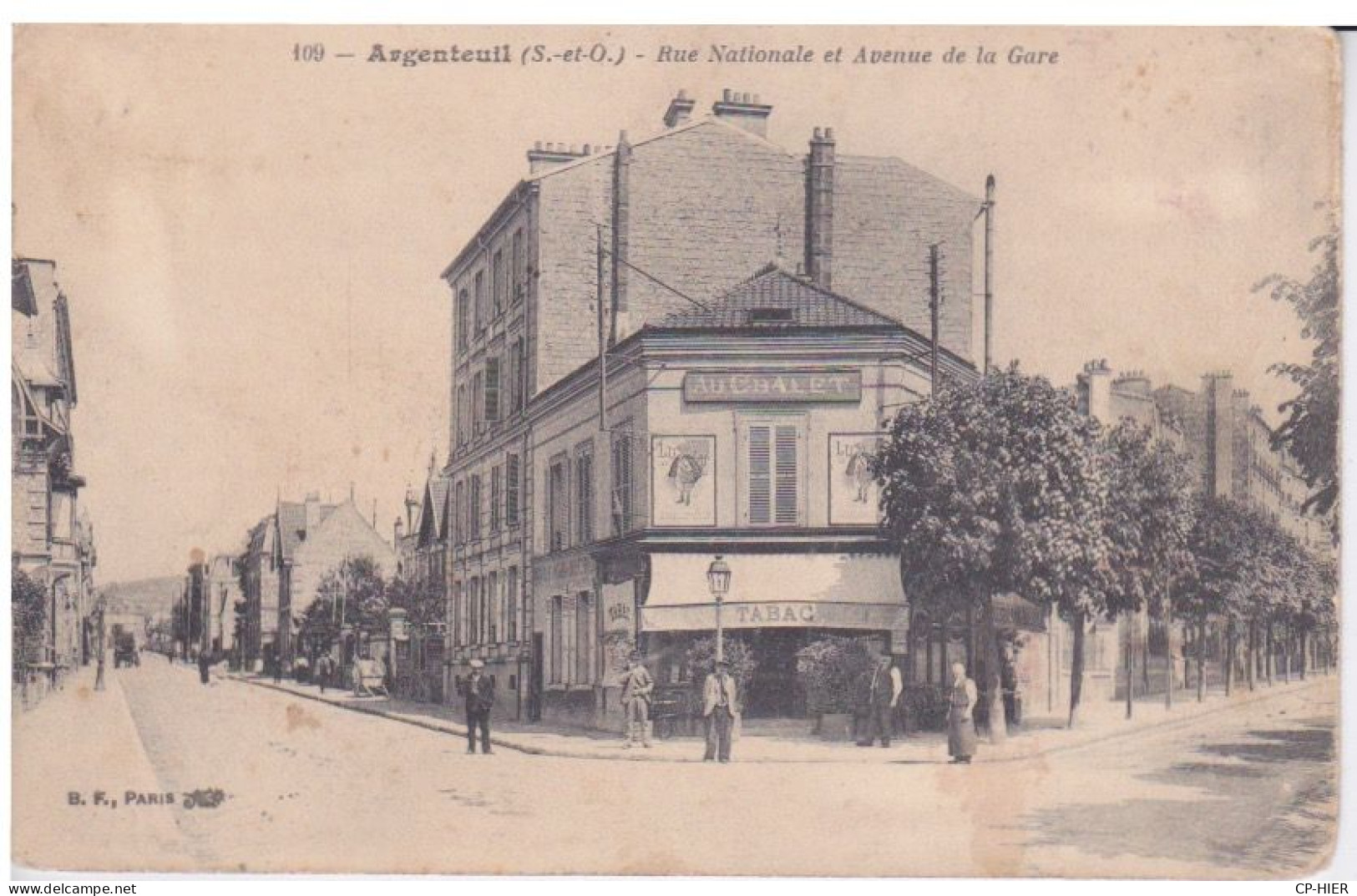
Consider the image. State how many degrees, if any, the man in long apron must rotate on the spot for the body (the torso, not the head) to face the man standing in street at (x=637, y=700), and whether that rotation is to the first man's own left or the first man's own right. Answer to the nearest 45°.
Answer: approximately 45° to the first man's own right

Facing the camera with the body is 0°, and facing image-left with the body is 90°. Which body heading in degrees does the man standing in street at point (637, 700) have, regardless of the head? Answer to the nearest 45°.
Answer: approximately 0°

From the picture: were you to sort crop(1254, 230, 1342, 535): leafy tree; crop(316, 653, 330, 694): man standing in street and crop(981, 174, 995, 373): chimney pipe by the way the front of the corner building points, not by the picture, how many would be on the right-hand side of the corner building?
1

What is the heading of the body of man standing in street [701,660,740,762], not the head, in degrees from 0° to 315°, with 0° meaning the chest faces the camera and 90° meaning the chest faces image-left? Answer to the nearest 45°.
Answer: approximately 0°

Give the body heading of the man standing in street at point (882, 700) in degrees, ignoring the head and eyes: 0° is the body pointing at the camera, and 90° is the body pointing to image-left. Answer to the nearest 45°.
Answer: approximately 45°

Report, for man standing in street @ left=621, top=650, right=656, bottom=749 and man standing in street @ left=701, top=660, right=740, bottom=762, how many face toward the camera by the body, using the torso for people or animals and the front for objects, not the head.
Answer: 2

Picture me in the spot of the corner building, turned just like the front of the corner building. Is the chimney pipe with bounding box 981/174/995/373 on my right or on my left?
on my left
